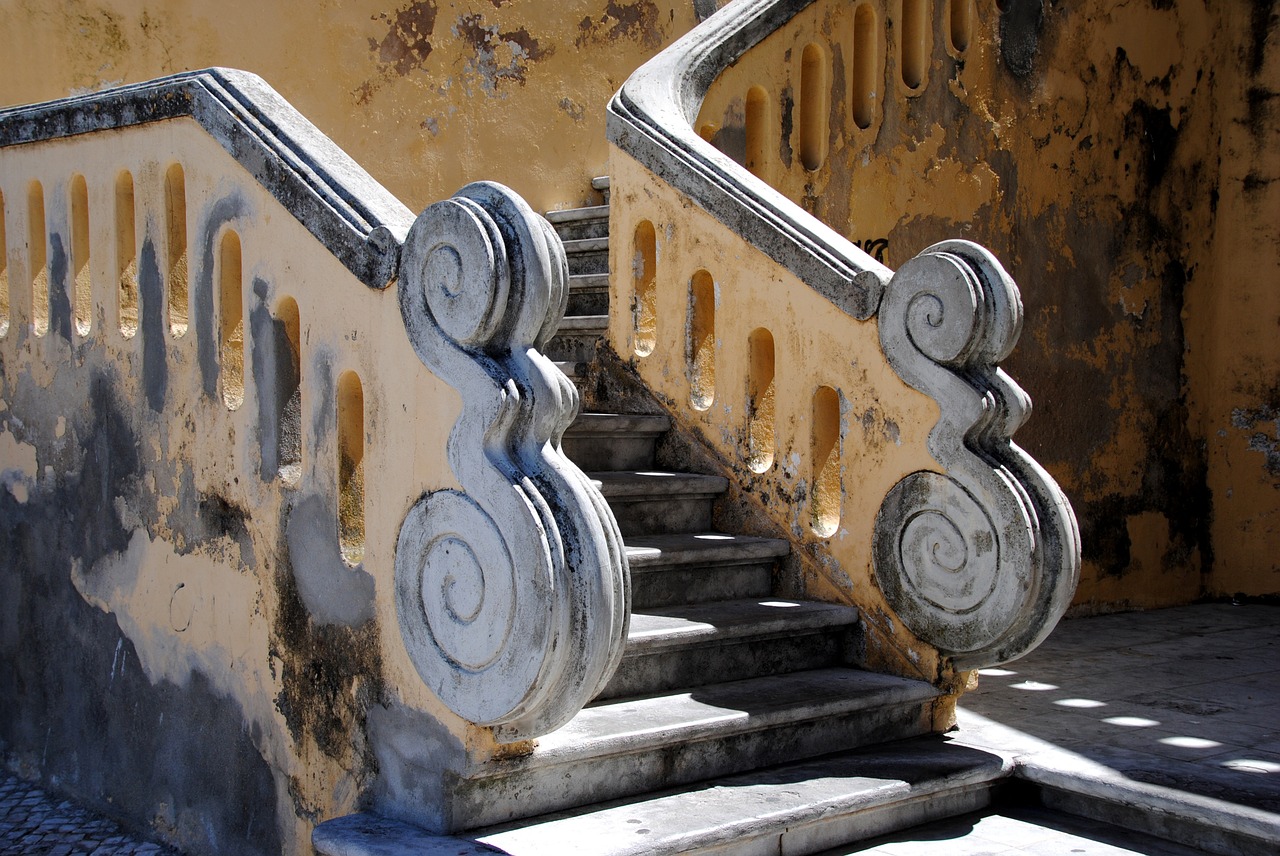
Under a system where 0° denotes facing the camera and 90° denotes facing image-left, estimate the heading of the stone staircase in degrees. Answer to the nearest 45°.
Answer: approximately 315°
